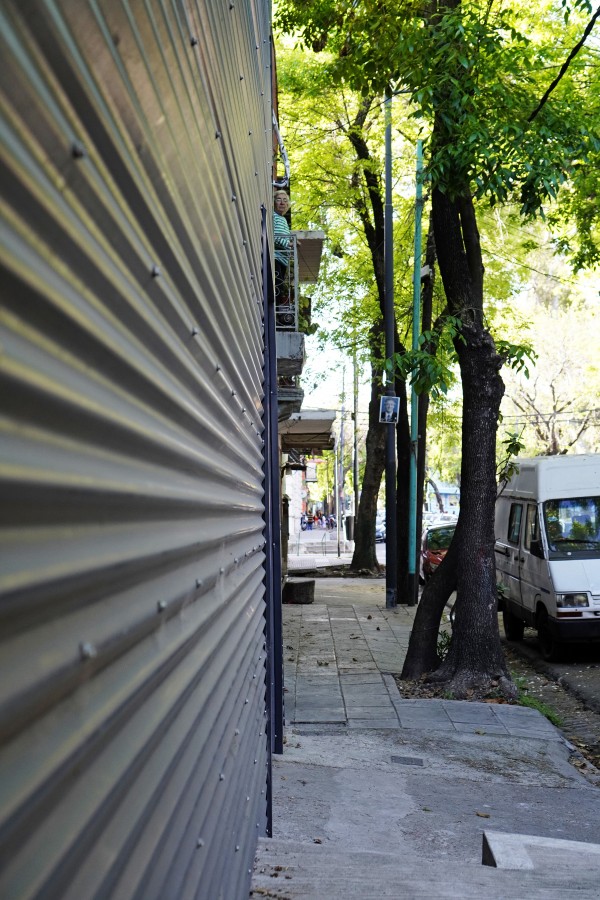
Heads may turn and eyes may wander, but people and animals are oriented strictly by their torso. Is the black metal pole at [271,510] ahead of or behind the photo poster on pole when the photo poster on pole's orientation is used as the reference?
ahead

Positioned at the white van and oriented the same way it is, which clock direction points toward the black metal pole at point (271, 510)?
The black metal pole is roughly at 2 o'clock from the white van.

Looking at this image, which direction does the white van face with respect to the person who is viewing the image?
facing the viewer and to the right of the viewer

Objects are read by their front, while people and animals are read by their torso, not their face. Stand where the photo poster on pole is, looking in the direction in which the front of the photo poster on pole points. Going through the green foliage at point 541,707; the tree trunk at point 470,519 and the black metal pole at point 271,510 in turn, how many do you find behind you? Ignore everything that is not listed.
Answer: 0

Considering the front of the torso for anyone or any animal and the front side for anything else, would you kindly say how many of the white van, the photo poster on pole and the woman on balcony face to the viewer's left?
0

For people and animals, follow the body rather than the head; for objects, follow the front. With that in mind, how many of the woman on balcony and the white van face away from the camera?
0

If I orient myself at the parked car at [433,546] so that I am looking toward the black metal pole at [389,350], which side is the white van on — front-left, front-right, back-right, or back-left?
front-left

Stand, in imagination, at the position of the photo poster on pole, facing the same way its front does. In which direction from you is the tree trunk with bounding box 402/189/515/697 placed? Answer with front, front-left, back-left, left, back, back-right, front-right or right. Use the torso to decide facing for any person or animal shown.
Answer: front

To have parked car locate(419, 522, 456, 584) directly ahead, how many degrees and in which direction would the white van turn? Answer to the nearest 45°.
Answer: approximately 135° to its left

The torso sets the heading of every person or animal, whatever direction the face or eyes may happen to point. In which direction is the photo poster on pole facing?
toward the camera

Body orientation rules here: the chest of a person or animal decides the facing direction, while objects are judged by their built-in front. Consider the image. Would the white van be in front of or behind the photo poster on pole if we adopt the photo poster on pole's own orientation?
in front

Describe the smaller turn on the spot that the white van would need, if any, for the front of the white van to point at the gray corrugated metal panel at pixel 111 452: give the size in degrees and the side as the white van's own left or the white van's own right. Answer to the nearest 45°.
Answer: approximately 45° to the white van's own right

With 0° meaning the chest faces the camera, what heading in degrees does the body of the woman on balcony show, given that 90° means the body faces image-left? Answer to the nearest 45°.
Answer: approximately 315°

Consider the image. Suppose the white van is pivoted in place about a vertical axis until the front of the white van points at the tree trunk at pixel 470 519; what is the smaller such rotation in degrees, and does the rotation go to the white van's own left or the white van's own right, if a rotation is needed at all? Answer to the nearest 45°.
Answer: approximately 45° to the white van's own right
